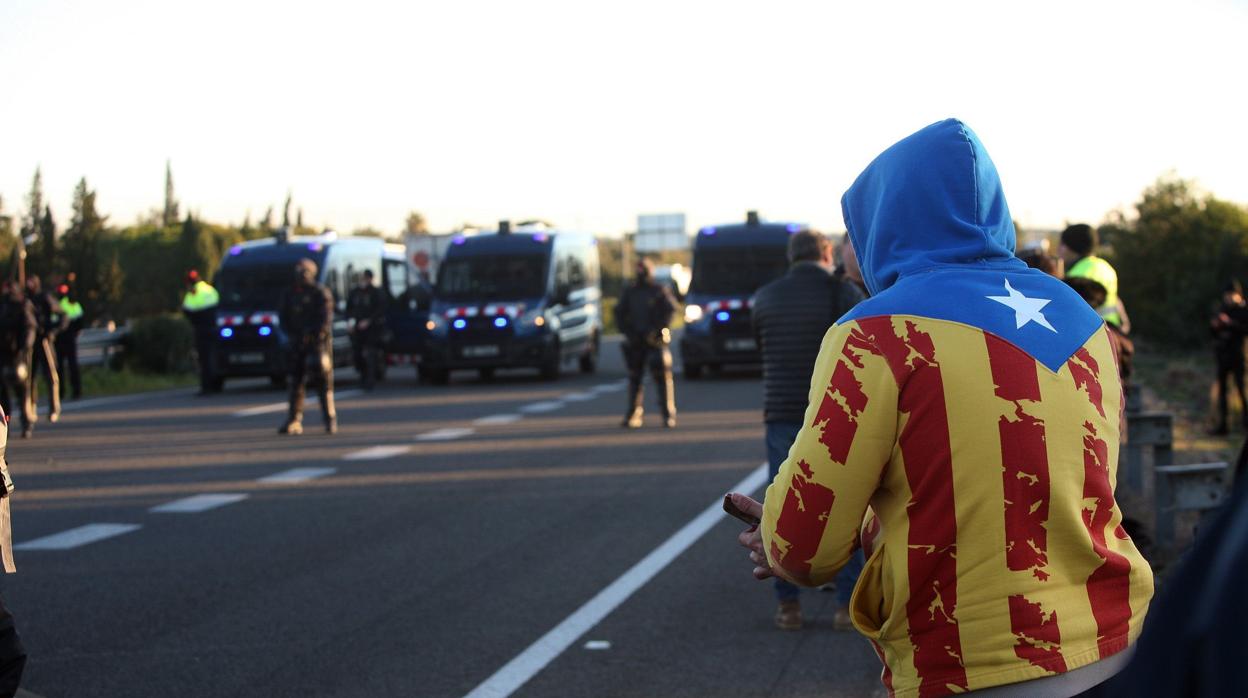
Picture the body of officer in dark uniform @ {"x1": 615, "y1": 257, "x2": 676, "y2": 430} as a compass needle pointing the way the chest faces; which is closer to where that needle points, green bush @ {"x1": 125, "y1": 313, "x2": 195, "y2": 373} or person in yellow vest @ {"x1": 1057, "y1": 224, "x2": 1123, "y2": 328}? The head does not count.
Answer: the person in yellow vest

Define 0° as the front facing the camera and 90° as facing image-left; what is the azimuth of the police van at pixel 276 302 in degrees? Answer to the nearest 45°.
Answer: approximately 45°

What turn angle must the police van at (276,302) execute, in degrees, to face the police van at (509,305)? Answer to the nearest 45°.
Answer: approximately 135° to its left

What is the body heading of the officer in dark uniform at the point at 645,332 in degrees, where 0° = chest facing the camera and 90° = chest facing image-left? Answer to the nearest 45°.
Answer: approximately 0°

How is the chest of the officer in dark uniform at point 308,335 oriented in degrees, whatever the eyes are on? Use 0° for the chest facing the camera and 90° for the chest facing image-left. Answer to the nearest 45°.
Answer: approximately 0°

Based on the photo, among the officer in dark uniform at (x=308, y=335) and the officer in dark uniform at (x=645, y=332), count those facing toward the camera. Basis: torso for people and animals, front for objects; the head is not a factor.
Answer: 2
